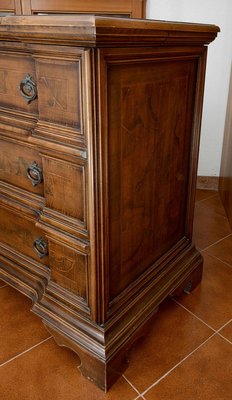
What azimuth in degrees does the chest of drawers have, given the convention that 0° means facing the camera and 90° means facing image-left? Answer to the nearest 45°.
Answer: approximately 45°
